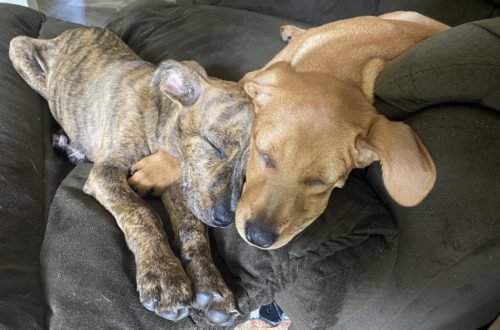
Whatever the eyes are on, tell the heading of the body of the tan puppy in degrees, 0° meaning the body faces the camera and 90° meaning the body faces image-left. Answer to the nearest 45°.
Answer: approximately 45°

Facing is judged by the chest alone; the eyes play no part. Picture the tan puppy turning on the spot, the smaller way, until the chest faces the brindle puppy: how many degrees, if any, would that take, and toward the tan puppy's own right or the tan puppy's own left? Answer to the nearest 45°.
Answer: approximately 45° to the tan puppy's own right
